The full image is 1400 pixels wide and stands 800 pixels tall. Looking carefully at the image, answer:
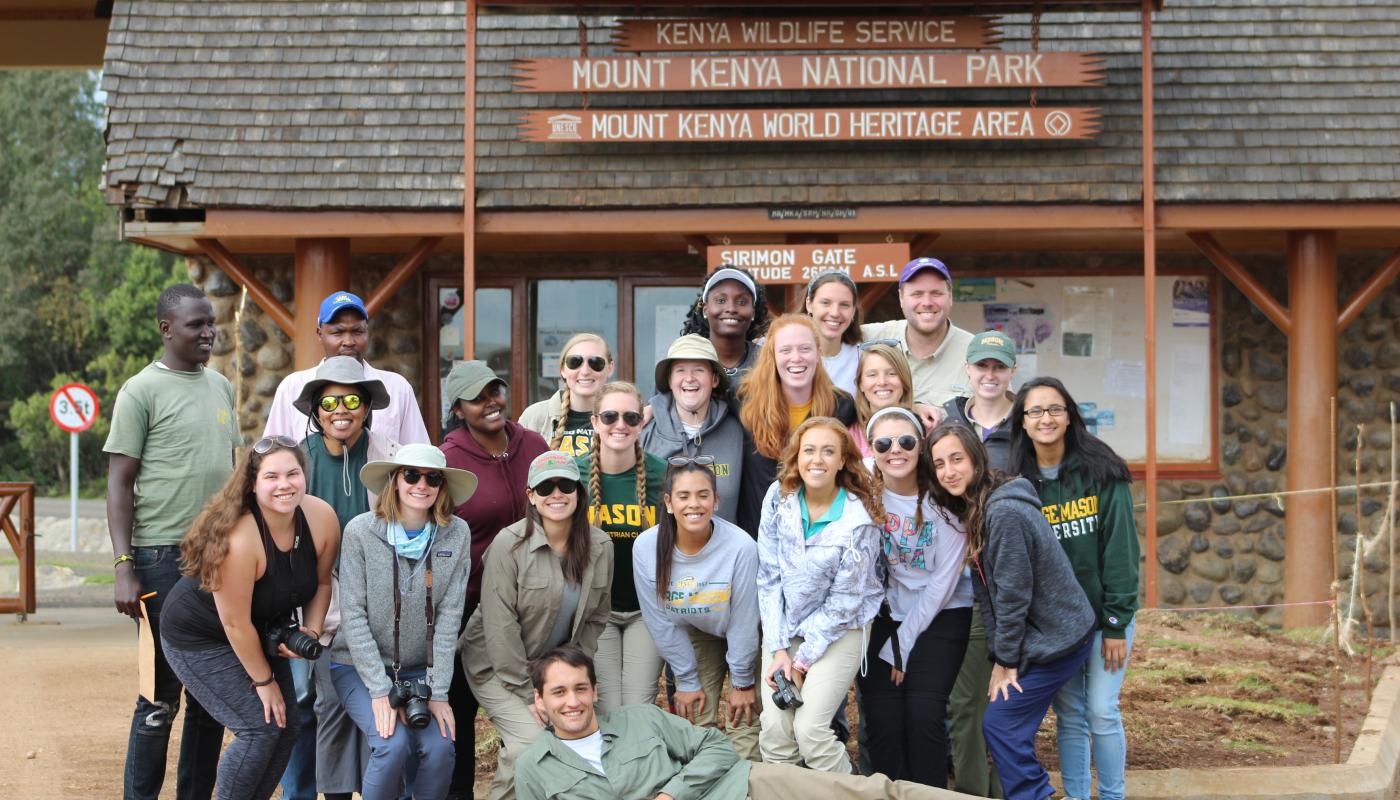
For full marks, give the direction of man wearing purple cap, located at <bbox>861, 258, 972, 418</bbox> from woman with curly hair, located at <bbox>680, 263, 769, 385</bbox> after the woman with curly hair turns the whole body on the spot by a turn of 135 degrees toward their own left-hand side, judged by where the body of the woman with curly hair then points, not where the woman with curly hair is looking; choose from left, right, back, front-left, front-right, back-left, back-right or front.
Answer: front-right

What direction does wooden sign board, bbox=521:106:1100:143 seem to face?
toward the camera

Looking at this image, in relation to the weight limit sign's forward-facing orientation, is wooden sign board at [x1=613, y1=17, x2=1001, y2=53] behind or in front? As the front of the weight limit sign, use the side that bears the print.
in front

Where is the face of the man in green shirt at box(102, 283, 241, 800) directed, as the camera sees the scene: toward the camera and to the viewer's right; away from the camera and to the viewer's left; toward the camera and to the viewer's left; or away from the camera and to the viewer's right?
toward the camera and to the viewer's right

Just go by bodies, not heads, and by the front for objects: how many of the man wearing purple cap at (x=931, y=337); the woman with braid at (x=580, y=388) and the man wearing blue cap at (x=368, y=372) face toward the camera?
3

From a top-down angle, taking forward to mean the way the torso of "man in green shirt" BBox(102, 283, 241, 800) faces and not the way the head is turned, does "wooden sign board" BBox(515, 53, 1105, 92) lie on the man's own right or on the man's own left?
on the man's own left

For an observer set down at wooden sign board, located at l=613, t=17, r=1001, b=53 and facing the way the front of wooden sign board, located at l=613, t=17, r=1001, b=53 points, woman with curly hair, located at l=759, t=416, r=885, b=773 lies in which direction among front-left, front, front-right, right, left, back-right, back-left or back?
front

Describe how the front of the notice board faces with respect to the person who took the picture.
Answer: facing the viewer

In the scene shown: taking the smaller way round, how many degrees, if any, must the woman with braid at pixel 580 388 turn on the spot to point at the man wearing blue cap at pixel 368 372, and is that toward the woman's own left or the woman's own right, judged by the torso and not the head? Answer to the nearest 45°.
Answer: approximately 90° to the woman's own right

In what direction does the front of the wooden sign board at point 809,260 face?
toward the camera

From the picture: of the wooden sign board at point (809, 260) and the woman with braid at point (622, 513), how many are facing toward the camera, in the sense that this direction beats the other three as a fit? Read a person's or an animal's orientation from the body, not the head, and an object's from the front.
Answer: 2

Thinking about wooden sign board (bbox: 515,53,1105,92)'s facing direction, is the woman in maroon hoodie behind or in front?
in front
